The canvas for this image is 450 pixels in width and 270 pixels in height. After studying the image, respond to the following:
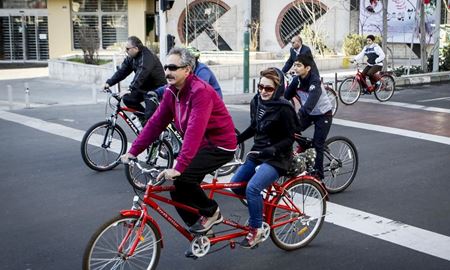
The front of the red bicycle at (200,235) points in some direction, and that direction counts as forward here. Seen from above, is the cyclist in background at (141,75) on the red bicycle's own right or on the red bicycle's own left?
on the red bicycle's own right

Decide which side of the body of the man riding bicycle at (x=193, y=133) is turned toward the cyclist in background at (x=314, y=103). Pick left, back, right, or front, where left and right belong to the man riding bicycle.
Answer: back

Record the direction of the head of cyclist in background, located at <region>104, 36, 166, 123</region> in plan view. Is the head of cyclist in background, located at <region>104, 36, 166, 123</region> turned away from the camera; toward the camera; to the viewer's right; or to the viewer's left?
to the viewer's left

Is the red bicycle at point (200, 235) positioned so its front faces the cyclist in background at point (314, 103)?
no

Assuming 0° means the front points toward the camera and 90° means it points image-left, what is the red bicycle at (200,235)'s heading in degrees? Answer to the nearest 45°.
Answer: approximately 45°

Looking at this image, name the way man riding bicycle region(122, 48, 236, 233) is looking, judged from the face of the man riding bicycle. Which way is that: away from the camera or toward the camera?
toward the camera

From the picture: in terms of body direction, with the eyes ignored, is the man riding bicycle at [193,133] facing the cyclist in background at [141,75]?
no

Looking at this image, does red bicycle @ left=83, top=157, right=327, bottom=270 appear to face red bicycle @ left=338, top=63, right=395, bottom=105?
no

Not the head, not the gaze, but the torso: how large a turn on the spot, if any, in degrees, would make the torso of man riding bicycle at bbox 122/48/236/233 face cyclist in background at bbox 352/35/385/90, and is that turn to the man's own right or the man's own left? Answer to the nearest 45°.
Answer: approximately 180°

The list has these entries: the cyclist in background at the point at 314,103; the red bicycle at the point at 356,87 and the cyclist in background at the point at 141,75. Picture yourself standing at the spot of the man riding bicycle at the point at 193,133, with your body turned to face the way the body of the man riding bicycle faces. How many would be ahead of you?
0
